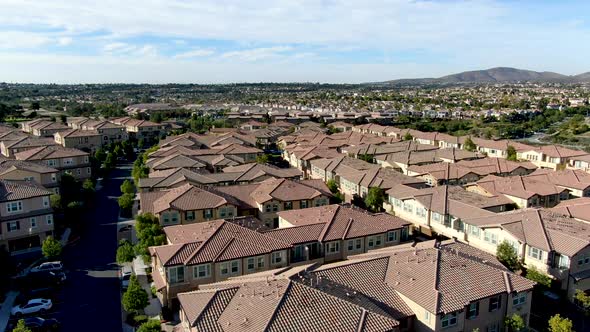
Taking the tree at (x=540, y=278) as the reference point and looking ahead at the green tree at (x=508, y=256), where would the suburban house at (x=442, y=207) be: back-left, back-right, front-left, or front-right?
front-right

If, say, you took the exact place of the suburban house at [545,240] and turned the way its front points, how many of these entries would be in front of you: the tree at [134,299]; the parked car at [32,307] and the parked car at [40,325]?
3

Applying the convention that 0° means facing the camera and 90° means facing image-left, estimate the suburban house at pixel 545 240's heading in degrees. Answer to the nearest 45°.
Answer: approximately 45°

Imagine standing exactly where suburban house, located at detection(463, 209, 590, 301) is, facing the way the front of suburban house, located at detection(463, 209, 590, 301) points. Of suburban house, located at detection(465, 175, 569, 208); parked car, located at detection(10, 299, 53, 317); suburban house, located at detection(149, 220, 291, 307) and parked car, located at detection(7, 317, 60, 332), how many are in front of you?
3

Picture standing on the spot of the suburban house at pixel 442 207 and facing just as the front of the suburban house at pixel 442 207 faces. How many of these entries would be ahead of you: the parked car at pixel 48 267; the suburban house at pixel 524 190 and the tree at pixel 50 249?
2

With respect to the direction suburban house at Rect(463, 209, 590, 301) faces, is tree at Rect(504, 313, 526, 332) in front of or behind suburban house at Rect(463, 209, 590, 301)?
in front

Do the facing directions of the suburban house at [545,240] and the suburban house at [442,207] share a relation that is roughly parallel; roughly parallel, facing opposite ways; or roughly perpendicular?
roughly parallel

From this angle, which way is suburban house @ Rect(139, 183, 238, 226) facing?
toward the camera

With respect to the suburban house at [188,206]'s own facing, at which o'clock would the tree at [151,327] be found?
The tree is roughly at 12 o'clock from the suburban house.

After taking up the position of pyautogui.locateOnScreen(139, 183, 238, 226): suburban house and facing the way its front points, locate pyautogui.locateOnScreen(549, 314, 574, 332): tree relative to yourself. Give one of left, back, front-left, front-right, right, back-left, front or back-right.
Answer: front-left

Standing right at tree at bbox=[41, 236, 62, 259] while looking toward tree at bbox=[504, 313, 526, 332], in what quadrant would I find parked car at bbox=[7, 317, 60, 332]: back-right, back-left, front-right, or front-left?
front-right

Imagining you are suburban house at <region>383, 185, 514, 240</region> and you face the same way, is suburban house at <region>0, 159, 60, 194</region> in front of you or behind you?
in front

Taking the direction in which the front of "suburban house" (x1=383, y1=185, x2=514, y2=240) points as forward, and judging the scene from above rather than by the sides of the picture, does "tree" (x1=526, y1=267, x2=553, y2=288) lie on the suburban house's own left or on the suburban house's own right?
on the suburban house's own left

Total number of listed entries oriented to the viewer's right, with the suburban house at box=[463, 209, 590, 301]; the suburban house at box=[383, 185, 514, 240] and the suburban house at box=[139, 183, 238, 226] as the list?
0

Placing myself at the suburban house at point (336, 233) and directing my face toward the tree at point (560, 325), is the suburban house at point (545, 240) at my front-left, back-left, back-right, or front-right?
front-left
